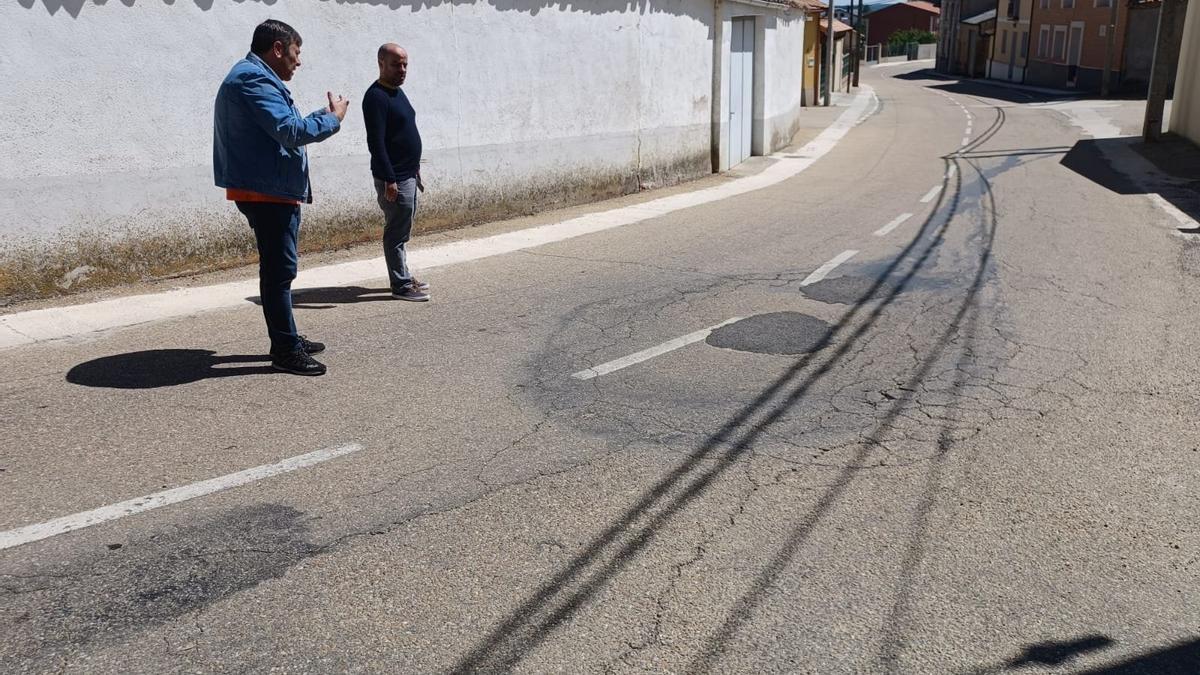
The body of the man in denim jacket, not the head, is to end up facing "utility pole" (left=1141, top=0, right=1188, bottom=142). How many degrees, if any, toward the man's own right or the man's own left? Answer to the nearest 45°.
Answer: approximately 45° to the man's own left

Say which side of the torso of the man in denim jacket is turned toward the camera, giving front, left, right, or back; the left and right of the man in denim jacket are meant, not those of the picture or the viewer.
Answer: right

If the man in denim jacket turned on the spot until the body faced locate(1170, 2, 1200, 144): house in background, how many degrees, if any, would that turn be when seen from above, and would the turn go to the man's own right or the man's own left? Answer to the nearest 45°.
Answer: approximately 45° to the man's own left

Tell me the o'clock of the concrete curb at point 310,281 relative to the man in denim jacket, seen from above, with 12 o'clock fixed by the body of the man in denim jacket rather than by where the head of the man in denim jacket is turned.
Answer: The concrete curb is roughly at 9 o'clock from the man in denim jacket.

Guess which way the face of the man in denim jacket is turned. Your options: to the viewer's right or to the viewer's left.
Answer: to the viewer's right

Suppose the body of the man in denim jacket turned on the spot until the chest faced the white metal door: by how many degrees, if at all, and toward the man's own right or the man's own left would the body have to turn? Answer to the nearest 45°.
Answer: approximately 45° to the man's own left
